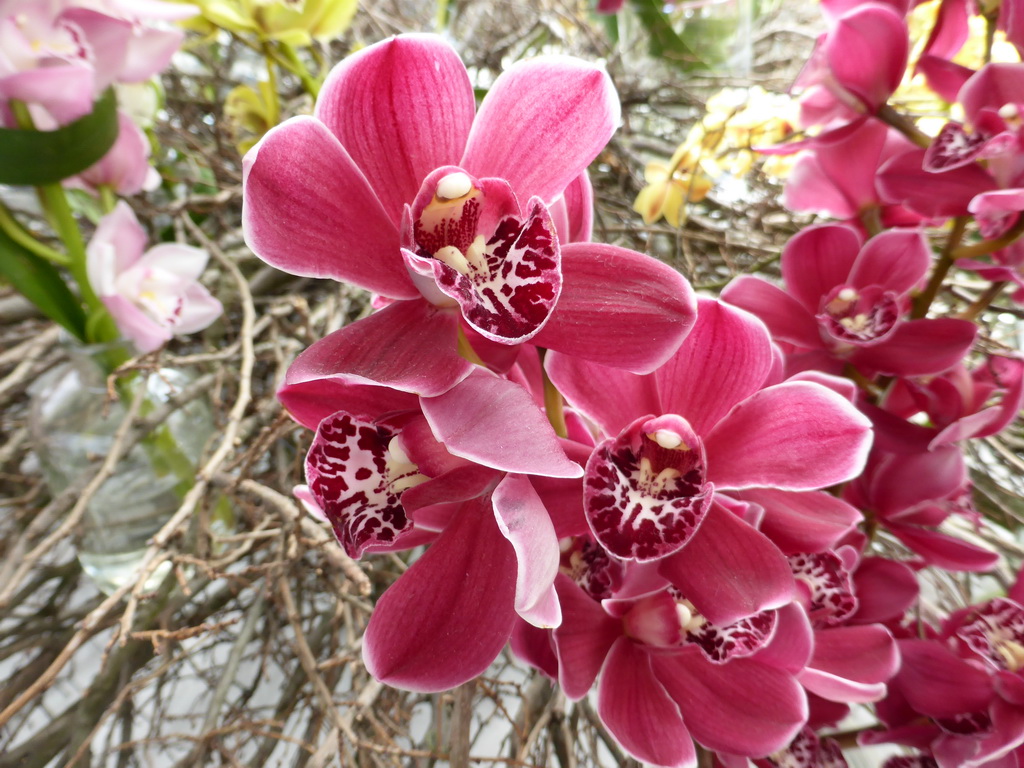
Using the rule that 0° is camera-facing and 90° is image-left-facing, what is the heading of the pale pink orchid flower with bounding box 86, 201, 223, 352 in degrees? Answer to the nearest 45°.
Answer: approximately 315°

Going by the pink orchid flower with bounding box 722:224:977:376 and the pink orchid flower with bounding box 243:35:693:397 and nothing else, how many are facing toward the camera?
2
